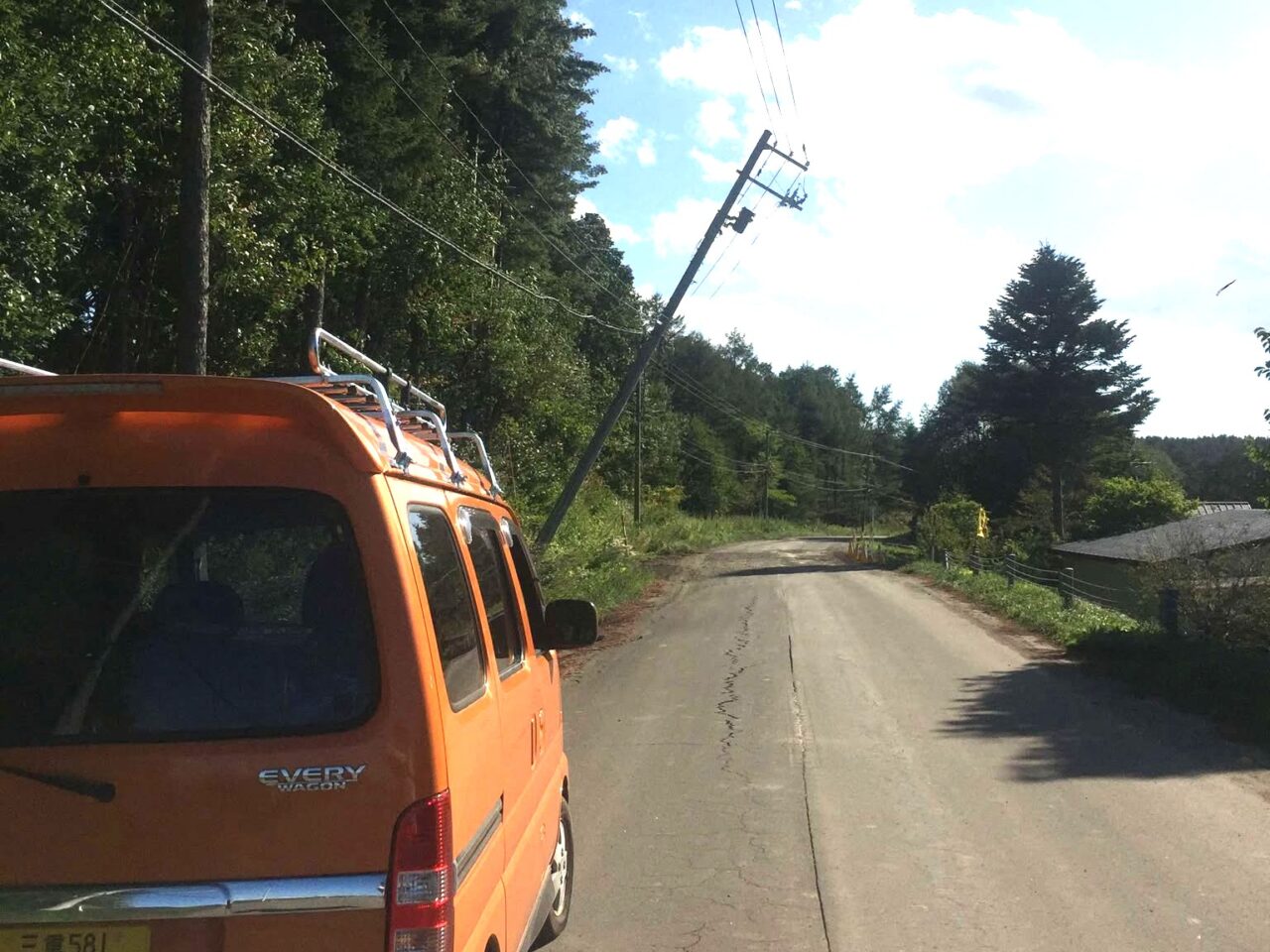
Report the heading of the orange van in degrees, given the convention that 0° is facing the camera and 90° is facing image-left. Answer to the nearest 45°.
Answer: approximately 180°

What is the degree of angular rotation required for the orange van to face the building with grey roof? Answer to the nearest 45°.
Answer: approximately 45° to its right

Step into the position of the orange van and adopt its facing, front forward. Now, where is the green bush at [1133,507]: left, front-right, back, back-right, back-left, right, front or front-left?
front-right

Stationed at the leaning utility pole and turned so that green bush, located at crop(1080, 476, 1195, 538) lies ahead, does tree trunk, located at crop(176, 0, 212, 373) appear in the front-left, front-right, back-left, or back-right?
back-right

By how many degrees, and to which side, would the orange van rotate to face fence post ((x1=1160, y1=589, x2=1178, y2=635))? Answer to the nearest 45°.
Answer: approximately 45° to its right
